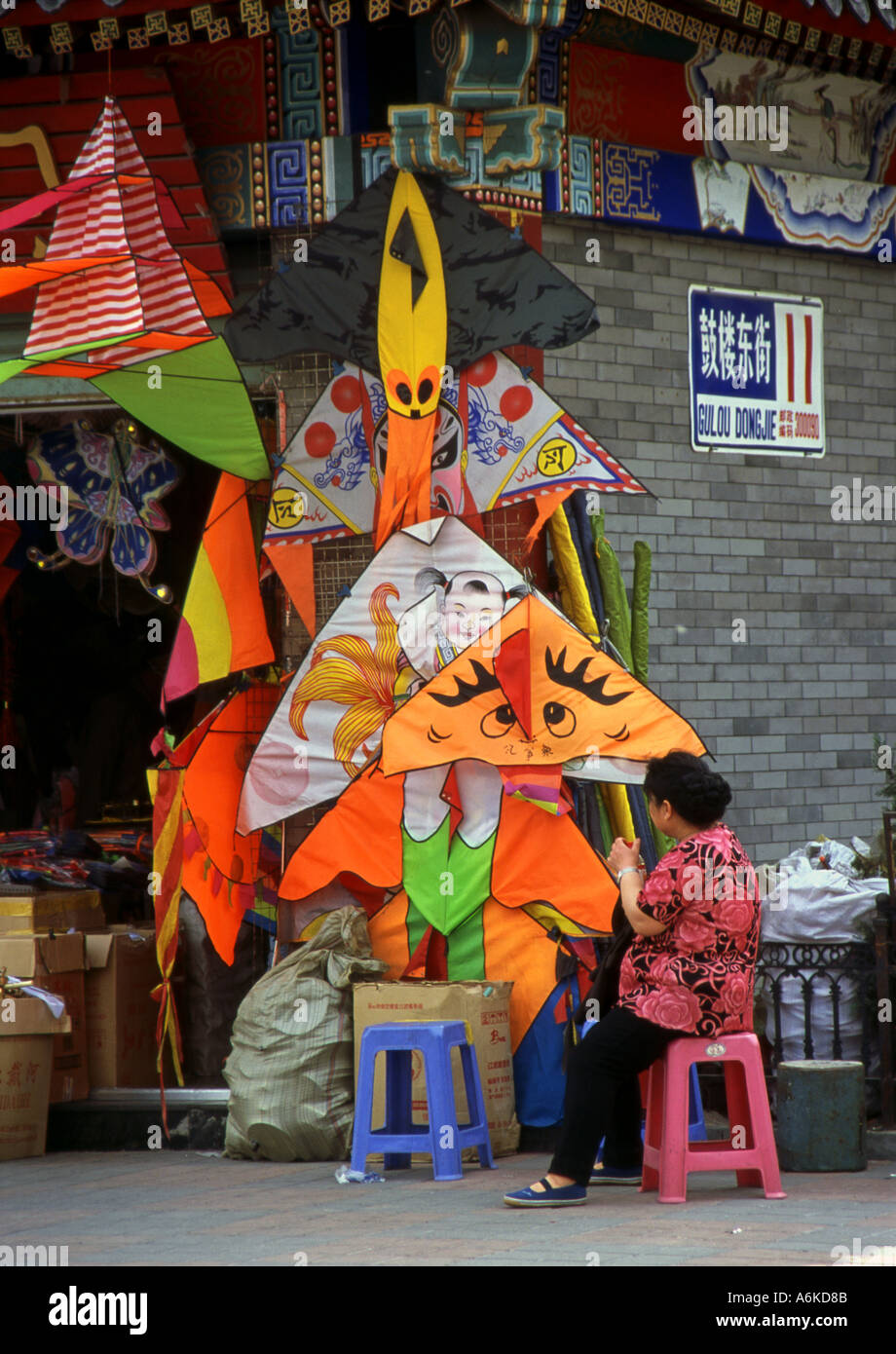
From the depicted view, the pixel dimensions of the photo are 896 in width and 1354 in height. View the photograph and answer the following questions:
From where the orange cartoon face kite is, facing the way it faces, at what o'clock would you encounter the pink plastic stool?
The pink plastic stool is roughly at 11 o'clock from the orange cartoon face kite.

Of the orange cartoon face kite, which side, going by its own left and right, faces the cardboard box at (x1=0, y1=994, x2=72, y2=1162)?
right

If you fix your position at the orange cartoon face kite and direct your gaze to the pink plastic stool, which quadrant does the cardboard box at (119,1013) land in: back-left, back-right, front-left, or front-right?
back-right

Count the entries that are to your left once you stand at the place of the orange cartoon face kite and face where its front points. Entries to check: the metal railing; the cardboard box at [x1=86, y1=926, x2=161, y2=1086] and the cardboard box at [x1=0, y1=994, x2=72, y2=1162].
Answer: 1

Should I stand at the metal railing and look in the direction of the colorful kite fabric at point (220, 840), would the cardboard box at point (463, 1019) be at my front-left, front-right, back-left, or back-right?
front-left

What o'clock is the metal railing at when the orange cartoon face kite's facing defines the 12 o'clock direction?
The metal railing is roughly at 9 o'clock from the orange cartoon face kite.

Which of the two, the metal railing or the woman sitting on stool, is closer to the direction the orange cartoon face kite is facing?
the woman sitting on stool

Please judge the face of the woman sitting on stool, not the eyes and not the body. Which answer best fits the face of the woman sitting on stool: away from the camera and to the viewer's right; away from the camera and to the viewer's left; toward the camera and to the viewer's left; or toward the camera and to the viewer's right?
away from the camera and to the viewer's left

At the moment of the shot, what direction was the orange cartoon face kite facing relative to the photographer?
facing the viewer

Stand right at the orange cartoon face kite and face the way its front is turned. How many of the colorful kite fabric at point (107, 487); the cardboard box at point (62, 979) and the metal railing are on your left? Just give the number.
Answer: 1

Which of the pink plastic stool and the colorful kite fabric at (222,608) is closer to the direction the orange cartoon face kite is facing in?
the pink plastic stool
